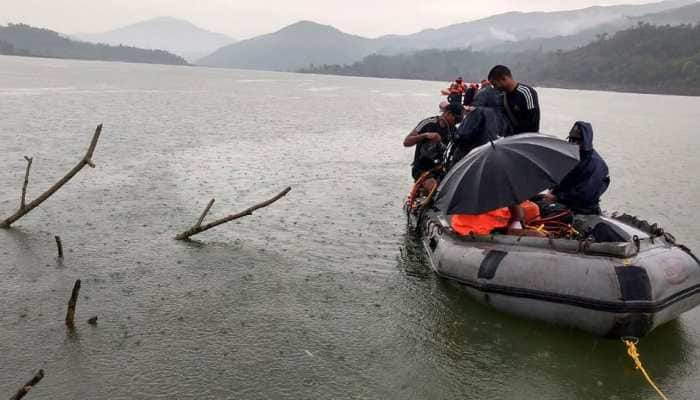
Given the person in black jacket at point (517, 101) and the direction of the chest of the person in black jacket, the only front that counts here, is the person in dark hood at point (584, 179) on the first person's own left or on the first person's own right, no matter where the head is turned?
on the first person's own left

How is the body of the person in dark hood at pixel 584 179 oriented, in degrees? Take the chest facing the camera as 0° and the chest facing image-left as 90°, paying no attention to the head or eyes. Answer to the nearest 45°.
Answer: approximately 90°

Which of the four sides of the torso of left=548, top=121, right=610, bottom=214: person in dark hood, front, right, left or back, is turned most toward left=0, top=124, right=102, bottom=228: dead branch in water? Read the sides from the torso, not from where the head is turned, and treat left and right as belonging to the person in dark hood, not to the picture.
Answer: front

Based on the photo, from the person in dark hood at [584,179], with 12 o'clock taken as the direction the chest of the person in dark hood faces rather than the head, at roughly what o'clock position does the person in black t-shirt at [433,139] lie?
The person in black t-shirt is roughly at 1 o'clock from the person in dark hood.

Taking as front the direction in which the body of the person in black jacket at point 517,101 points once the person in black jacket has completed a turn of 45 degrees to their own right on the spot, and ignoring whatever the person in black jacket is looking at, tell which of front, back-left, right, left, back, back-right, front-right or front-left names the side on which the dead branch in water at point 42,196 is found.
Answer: front

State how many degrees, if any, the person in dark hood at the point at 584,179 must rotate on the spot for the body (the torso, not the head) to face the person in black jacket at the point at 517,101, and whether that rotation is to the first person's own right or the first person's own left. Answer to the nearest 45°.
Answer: approximately 45° to the first person's own right

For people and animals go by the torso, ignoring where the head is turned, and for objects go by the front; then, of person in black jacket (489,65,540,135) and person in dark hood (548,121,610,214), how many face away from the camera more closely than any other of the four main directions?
0

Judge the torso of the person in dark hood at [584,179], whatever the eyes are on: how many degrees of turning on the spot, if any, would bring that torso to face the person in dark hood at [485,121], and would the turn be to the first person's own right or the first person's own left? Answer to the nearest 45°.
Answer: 0° — they already face them

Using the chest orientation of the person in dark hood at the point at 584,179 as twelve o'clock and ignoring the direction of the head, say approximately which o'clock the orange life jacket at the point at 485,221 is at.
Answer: The orange life jacket is roughly at 11 o'clock from the person in dark hood.
